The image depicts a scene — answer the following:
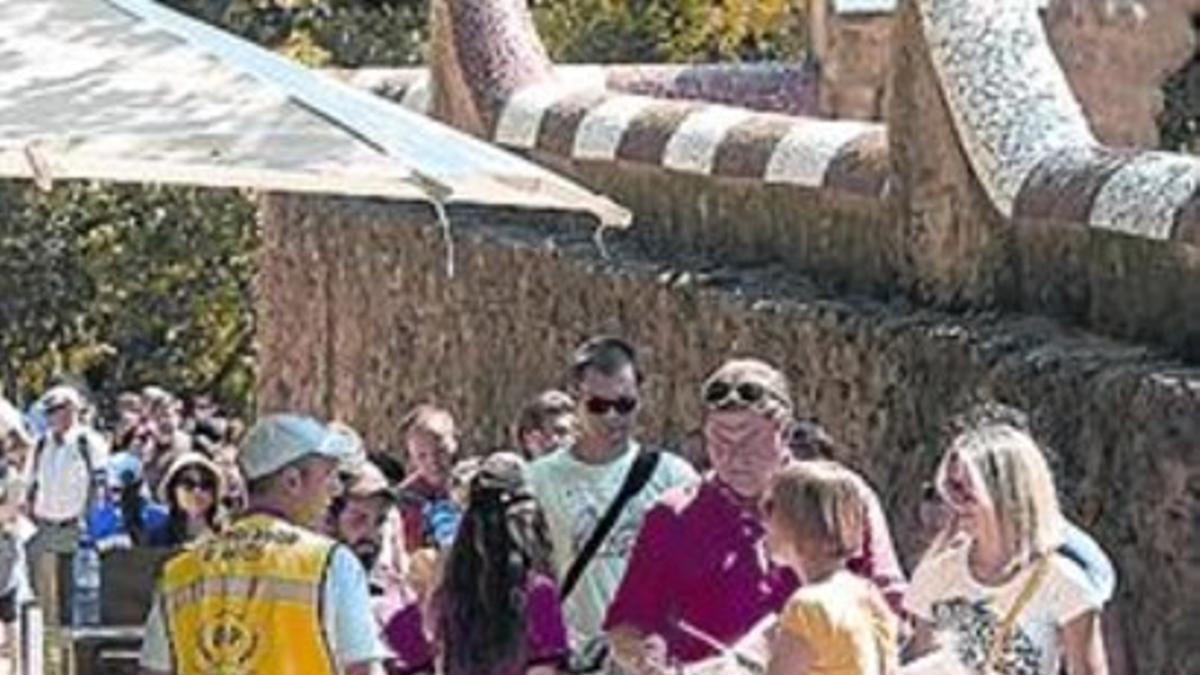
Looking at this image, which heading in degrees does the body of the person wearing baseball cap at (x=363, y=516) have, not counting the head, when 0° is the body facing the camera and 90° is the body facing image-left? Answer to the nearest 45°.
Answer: approximately 315°

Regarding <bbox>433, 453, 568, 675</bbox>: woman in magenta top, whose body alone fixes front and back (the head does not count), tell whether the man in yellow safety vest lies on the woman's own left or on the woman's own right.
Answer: on the woman's own left

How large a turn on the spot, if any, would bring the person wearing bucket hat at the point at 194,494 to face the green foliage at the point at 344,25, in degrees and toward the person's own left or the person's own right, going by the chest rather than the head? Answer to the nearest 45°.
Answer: approximately 180°

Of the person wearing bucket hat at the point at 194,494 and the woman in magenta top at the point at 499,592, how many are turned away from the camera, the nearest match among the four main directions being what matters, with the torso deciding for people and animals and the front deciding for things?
1

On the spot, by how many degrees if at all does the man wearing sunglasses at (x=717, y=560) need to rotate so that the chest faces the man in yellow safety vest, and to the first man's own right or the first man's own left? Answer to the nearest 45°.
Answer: approximately 45° to the first man's own right

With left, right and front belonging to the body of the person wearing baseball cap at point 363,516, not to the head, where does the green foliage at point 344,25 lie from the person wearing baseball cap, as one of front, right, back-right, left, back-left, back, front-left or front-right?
back-left

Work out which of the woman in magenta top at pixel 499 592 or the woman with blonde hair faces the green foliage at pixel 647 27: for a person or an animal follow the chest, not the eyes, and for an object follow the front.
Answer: the woman in magenta top

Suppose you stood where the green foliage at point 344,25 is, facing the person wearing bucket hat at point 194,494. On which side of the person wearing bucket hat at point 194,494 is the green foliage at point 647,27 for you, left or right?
left

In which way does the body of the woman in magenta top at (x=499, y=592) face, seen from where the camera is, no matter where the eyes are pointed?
away from the camera
